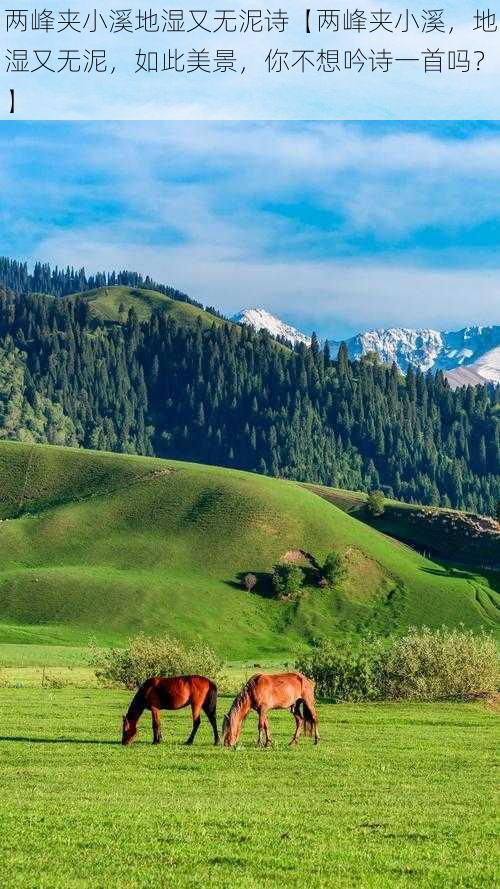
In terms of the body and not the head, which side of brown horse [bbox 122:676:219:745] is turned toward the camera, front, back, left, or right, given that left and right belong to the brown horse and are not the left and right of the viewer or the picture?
left

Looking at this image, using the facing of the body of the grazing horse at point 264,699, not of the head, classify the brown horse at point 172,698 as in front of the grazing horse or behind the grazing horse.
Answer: in front

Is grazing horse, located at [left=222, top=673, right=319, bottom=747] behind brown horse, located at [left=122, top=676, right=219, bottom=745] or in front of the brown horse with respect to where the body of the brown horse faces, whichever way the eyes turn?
behind

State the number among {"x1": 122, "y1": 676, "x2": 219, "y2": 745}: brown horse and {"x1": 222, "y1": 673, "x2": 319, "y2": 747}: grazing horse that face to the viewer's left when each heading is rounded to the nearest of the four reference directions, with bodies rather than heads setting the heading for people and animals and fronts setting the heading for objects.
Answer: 2

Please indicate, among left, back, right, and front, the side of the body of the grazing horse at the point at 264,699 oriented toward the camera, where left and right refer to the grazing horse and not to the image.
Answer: left
